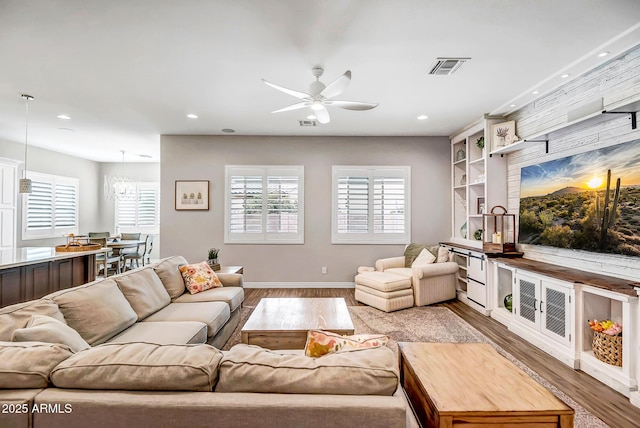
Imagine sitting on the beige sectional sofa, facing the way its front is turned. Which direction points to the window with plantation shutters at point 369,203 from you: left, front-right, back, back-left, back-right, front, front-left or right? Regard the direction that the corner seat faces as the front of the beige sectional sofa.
front

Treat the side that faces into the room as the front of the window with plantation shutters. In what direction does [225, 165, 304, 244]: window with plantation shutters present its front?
toward the camera

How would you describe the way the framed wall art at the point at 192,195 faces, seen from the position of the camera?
facing the viewer

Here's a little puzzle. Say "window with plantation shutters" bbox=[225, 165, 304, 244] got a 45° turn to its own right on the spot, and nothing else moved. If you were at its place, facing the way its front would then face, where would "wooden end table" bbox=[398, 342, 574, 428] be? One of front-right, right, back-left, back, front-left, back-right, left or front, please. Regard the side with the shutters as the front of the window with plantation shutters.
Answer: front-left

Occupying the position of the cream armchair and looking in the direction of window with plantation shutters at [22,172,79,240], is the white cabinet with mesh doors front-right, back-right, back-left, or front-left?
back-left

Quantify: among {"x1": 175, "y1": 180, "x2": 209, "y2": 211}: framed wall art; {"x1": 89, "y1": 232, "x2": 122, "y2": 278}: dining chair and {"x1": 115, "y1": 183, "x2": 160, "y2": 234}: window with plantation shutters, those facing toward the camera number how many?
2

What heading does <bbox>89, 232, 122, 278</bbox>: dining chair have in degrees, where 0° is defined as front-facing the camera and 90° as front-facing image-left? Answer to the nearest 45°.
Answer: approximately 225°

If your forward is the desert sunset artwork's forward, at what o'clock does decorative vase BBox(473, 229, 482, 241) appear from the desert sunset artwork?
The decorative vase is roughly at 3 o'clock from the desert sunset artwork.

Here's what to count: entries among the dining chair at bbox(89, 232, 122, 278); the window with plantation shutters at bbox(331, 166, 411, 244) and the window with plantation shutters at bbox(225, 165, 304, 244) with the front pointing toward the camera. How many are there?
2

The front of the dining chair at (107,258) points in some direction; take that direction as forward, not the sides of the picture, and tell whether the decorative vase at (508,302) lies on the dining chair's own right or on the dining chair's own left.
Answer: on the dining chair's own right

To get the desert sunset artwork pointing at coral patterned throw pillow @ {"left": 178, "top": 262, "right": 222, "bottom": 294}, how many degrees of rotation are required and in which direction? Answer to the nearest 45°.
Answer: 0° — it already faces it

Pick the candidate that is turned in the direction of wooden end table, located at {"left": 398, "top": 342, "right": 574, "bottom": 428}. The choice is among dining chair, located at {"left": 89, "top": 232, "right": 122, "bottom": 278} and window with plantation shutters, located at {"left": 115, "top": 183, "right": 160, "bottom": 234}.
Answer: the window with plantation shutters

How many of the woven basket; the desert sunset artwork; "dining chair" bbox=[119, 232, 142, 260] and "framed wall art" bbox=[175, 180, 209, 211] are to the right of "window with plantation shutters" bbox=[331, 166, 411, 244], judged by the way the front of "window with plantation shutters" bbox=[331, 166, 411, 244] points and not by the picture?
2

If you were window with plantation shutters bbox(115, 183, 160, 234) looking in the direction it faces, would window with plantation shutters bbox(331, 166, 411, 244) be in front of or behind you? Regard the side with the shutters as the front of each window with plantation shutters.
in front

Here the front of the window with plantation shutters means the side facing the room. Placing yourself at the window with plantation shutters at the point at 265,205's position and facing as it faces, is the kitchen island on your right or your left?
on your right

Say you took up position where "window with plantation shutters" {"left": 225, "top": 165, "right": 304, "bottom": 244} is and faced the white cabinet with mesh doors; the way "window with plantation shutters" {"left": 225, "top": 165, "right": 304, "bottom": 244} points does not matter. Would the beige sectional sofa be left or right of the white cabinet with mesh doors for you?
right

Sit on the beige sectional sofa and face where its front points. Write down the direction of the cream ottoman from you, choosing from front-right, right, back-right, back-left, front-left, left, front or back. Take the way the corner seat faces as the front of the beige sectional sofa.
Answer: front

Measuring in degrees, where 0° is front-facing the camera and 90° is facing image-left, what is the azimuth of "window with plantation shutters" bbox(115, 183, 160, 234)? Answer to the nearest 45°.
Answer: approximately 0°

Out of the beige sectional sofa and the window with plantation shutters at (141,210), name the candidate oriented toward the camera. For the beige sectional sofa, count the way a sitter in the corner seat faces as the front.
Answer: the window with plantation shutters

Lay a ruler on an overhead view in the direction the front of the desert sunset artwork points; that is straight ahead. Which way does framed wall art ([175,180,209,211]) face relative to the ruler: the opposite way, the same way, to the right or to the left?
to the left

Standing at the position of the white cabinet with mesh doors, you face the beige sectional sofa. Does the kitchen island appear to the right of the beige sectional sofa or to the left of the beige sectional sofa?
right

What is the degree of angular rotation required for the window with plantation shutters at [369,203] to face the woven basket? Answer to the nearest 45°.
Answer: approximately 45° to its left

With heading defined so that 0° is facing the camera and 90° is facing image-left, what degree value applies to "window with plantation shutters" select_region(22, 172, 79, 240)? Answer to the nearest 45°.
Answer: approximately 315°

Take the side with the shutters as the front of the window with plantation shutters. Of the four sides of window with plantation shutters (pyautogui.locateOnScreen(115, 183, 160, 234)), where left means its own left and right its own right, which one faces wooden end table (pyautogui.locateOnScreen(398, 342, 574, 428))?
front
